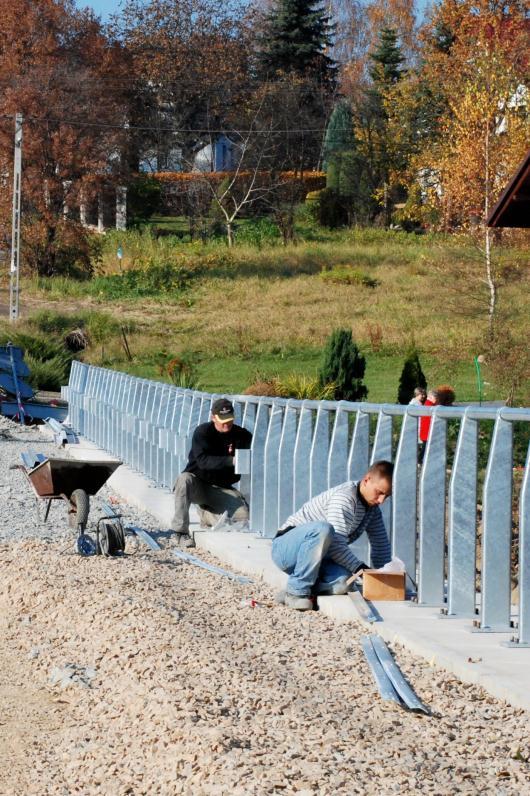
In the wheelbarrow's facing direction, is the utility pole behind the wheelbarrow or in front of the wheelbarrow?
behind

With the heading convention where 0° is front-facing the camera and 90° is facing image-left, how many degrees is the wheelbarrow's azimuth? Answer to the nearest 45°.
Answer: approximately 315°

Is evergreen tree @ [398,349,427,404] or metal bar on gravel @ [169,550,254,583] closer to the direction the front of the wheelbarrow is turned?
the metal bar on gravel

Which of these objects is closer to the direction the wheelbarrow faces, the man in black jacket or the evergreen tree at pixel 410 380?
the man in black jacket

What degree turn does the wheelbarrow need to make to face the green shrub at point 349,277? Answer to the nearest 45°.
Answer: approximately 135° to its left
